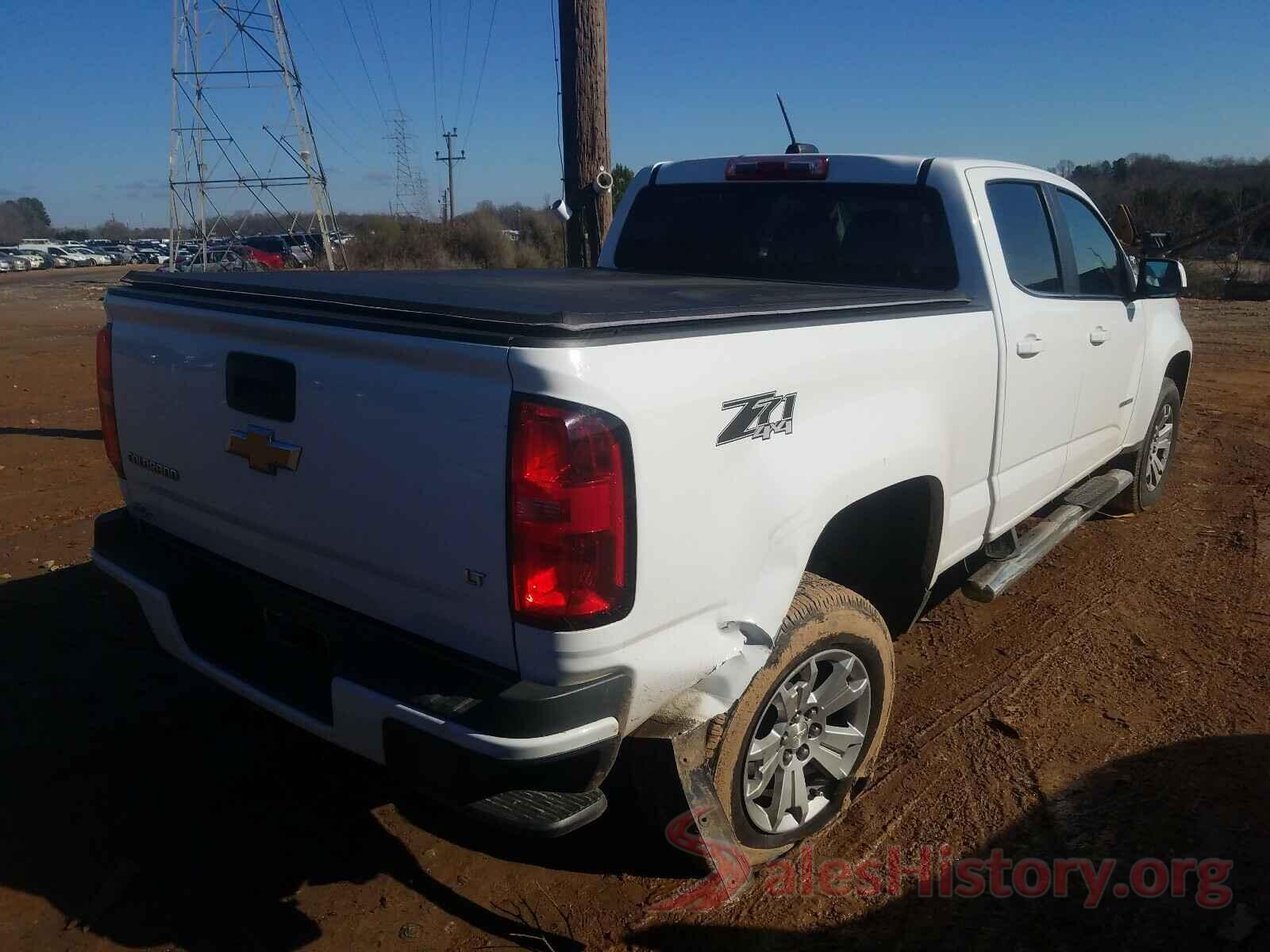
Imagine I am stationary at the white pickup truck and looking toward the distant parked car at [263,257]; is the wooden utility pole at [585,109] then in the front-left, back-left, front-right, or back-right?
front-right

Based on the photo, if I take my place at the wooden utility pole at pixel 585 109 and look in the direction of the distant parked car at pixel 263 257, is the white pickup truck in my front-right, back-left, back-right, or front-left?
back-left

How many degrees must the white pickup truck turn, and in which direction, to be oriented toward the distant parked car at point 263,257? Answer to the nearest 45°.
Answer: approximately 45° to its left

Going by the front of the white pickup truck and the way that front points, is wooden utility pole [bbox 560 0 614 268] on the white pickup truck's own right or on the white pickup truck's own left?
on the white pickup truck's own left

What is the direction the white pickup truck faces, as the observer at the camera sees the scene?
facing away from the viewer and to the right of the viewer
